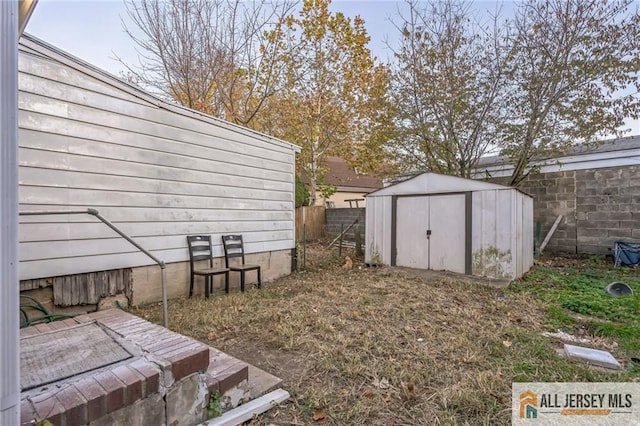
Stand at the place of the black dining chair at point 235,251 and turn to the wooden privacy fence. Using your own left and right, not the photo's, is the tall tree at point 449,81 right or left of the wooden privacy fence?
right

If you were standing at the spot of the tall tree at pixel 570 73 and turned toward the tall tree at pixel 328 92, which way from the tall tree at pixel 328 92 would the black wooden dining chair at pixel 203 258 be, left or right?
left

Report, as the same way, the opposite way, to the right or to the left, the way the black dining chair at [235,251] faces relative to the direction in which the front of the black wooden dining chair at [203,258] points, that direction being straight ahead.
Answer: the same way

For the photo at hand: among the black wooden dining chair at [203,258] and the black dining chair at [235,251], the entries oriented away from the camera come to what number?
0

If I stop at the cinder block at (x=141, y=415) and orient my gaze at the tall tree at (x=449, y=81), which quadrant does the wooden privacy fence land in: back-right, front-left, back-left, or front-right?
front-left

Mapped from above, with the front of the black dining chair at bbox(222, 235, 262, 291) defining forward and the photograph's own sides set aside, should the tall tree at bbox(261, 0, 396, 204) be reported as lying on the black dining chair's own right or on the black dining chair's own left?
on the black dining chair's own left

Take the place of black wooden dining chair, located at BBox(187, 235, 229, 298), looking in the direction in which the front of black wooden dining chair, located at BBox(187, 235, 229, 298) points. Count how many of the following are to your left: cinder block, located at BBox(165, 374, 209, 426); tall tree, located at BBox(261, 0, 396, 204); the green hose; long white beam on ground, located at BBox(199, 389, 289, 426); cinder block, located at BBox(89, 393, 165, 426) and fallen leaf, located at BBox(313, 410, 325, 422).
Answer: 1

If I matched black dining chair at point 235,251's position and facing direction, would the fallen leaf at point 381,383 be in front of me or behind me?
in front

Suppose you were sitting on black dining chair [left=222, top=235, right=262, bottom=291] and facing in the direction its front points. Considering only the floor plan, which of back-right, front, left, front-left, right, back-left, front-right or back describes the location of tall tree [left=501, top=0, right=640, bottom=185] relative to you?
front-left

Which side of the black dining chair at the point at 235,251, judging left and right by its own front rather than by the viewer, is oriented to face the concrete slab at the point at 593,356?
front

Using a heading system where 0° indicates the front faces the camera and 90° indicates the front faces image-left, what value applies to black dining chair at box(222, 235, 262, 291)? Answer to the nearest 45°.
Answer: approximately 315°

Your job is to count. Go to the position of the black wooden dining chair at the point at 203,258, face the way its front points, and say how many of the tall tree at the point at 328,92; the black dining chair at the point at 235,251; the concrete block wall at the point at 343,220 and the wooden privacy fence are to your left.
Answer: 4

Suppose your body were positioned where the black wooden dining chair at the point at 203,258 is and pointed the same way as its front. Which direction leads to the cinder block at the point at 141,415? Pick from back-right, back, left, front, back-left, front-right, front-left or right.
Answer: front-right

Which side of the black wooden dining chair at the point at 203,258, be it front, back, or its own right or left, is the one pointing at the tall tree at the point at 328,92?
left

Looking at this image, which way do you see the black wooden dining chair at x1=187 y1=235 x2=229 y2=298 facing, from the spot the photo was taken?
facing the viewer and to the right of the viewer

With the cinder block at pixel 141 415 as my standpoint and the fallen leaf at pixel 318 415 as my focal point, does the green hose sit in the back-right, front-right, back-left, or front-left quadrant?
back-left

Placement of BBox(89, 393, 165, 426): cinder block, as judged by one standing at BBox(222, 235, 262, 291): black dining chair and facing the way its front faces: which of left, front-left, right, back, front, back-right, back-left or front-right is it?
front-right

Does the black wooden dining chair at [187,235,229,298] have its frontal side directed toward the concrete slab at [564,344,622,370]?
yes
